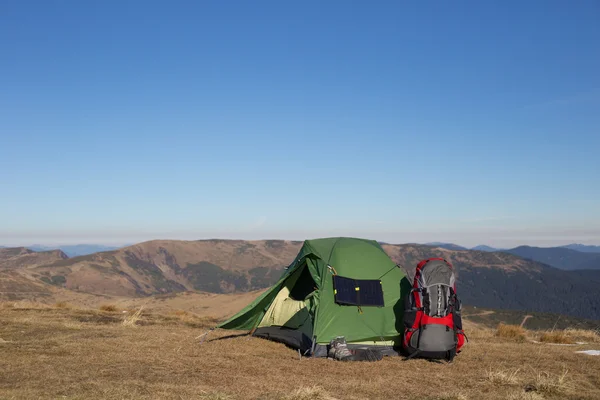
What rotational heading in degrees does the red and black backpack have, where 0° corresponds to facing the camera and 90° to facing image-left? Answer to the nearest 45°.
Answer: approximately 0°

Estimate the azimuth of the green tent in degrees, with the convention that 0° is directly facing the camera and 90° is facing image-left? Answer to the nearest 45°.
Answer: approximately 45°

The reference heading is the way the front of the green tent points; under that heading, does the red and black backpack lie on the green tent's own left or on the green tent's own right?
on the green tent's own left

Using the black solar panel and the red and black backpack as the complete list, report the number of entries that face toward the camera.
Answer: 2

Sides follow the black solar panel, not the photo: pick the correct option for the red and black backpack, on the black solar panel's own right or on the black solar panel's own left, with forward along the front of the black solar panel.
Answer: on the black solar panel's own left

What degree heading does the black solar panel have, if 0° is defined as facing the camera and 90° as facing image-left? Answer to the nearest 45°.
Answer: approximately 0°

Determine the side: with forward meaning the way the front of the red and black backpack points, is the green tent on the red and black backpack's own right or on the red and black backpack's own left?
on the red and black backpack's own right
